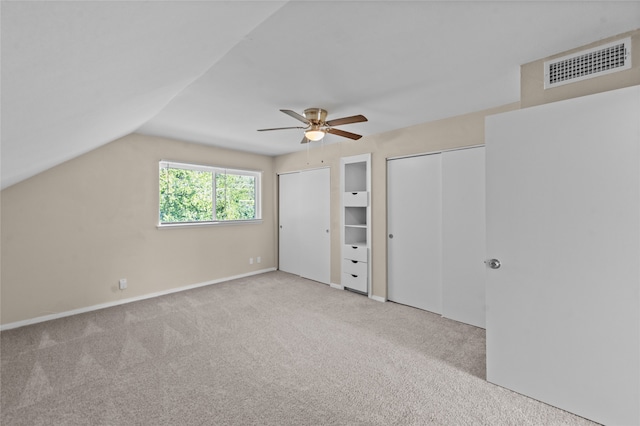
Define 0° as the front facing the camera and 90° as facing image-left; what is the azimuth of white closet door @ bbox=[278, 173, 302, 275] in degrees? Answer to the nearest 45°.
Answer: approximately 45°

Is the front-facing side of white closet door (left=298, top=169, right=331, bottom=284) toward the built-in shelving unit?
no

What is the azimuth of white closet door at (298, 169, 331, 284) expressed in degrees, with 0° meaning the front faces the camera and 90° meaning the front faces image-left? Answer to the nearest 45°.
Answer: approximately 45°

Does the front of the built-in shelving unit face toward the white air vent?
no

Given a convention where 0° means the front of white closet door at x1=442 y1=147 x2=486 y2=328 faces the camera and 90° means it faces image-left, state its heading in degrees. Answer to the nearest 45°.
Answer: approximately 45°

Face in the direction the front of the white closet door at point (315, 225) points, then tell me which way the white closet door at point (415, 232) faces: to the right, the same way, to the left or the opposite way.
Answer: the same way

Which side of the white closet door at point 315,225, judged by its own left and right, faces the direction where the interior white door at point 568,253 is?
left

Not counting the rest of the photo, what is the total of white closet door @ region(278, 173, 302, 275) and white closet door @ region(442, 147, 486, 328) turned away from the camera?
0

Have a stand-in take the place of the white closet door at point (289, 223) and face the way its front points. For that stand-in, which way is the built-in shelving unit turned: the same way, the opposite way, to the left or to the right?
the same way

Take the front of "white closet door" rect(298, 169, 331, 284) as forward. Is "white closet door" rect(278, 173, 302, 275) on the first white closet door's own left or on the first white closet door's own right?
on the first white closet door's own right

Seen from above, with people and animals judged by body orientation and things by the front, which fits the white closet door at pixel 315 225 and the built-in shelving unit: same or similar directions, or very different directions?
same or similar directions

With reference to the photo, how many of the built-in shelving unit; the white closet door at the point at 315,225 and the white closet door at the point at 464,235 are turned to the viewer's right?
0

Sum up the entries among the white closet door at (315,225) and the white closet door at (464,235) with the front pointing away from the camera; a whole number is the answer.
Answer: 0

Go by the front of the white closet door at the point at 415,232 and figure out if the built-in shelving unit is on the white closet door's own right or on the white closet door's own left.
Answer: on the white closet door's own right

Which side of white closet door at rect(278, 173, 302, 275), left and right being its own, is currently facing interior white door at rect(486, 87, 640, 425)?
left

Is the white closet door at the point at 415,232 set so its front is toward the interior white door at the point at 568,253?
no

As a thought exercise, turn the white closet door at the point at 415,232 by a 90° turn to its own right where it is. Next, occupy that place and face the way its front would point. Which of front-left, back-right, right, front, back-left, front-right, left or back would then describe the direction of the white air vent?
back

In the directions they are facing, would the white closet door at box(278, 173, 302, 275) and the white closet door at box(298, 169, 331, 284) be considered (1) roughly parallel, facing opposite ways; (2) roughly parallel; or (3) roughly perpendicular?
roughly parallel

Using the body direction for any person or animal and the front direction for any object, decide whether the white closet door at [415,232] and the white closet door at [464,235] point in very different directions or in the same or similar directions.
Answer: same or similar directions

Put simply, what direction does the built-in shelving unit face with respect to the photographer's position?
facing the viewer and to the left of the viewer
